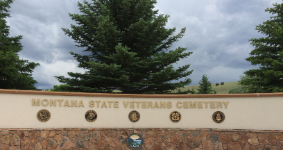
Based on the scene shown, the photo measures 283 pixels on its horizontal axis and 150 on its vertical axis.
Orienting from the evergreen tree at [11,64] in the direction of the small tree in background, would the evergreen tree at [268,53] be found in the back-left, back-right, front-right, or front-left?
front-right

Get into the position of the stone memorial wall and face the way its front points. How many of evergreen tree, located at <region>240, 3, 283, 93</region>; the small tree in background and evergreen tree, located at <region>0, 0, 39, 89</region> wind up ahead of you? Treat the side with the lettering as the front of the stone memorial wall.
0

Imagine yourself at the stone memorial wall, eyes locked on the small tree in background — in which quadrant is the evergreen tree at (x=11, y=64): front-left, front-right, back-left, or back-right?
front-left

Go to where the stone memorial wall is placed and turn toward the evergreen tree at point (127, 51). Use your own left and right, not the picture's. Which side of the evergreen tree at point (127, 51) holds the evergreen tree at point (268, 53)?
right

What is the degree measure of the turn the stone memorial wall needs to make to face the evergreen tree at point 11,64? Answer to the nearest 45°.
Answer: approximately 135° to its right

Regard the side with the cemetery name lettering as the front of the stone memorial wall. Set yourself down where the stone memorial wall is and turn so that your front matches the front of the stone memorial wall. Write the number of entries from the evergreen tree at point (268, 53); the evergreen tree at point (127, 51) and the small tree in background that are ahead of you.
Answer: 0

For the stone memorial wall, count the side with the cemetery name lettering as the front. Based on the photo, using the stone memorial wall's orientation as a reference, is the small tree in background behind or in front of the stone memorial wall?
behind

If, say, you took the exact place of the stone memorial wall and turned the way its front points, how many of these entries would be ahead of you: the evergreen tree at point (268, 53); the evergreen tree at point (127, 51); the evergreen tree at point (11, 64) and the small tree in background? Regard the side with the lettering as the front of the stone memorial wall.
0

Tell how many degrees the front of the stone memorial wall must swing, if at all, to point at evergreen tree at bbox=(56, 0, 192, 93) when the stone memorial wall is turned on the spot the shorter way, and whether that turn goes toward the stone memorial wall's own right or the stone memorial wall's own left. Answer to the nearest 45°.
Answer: approximately 180°

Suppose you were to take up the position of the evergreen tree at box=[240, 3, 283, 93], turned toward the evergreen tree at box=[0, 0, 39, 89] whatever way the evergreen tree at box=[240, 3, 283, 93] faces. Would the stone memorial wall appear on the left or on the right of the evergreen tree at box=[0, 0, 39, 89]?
left

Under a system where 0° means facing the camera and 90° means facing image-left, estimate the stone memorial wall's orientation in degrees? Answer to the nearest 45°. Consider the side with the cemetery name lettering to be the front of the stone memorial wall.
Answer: approximately 0°

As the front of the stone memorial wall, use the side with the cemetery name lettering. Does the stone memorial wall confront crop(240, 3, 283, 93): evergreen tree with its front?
no
